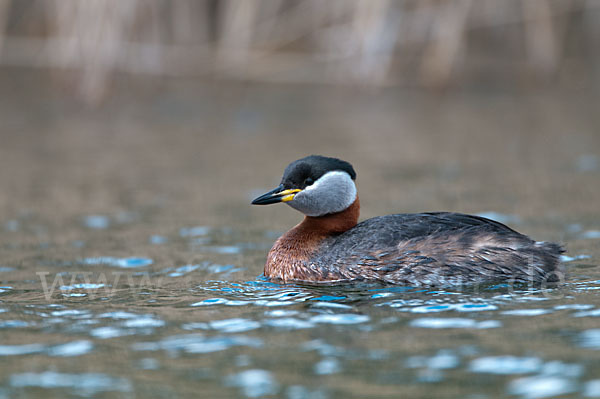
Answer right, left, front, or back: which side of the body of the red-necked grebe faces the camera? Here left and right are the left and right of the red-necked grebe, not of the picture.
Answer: left
